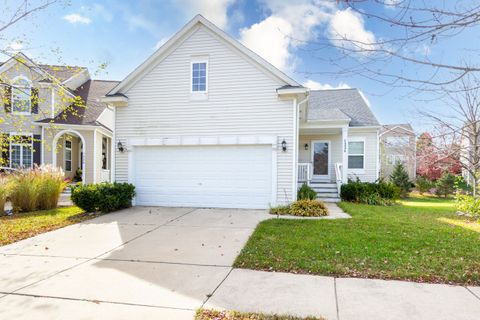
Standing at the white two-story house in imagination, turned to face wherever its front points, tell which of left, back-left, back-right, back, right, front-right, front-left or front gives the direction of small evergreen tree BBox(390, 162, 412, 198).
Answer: back-left

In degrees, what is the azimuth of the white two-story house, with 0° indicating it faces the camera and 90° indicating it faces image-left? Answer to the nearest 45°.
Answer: approximately 0°

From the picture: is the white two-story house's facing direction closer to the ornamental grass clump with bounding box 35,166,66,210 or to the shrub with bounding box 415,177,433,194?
the ornamental grass clump

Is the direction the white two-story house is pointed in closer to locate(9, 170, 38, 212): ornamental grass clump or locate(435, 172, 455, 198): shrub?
the ornamental grass clump

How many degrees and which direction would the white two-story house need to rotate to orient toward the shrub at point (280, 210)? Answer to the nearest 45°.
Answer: approximately 45° to its left

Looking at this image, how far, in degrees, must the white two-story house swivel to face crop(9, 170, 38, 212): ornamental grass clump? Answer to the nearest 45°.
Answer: approximately 90° to its right

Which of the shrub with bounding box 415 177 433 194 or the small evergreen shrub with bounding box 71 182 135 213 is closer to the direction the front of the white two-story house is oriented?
the small evergreen shrub

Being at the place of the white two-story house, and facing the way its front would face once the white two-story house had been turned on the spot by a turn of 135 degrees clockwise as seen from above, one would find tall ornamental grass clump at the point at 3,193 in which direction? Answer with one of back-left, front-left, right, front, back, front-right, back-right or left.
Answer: front-left

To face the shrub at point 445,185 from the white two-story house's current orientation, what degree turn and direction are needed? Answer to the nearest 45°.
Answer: approximately 135° to its left

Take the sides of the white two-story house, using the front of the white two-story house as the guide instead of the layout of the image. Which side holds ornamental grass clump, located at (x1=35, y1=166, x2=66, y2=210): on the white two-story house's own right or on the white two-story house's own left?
on the white two-story house's own right

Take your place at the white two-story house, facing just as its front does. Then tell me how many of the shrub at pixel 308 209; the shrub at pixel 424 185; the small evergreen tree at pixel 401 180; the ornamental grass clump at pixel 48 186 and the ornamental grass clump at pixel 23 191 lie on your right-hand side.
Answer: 2
